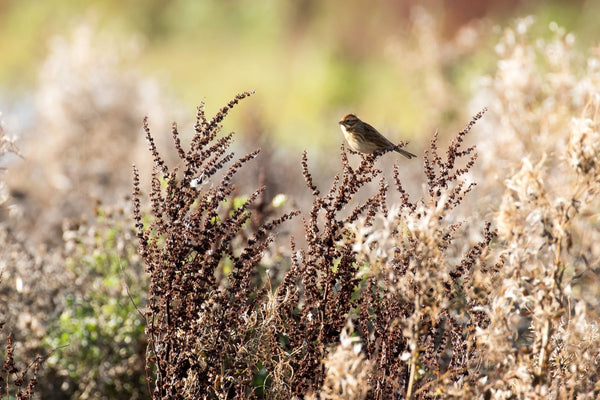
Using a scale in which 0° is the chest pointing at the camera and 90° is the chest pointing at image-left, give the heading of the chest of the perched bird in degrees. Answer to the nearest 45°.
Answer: approximately 90°
